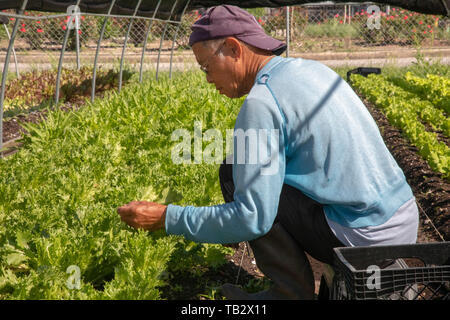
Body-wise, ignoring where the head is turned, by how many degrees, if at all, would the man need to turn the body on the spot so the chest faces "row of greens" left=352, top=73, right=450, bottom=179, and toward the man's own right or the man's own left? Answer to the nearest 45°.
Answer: approximately 90° to the man's own right

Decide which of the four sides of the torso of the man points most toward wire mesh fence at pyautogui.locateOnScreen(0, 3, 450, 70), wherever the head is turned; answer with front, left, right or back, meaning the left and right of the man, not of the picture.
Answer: right

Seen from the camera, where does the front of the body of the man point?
to the viewer's left

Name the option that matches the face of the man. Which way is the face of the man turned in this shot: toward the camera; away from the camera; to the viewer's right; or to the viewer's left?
to the viewer's left
